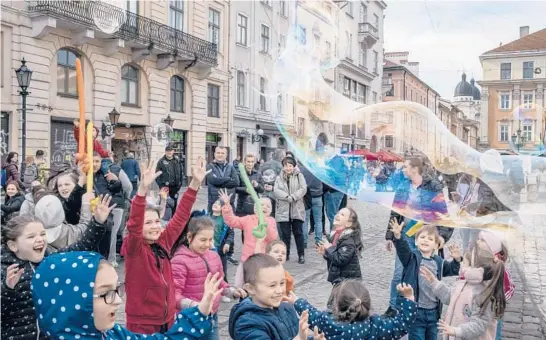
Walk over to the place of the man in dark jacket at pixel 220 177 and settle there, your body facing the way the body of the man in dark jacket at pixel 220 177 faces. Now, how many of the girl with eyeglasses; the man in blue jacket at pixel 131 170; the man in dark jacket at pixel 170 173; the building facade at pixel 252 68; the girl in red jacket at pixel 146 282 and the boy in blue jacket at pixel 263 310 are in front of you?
3

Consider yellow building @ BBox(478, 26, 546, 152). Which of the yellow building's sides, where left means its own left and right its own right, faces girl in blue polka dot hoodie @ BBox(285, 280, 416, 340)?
front

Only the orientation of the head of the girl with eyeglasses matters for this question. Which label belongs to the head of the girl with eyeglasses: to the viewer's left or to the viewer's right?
to the viewer's right

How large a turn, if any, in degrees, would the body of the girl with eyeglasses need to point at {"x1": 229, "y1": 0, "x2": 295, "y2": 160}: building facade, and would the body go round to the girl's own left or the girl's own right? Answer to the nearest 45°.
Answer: approximately 90° to the girl's own left

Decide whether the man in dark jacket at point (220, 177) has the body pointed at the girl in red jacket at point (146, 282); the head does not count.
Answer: yes

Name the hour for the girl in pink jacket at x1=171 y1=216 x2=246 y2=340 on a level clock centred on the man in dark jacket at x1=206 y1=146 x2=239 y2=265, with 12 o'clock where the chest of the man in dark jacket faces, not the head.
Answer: The girl in pink jacket is roughly at 12 o'clock from the man in dark jacket.
